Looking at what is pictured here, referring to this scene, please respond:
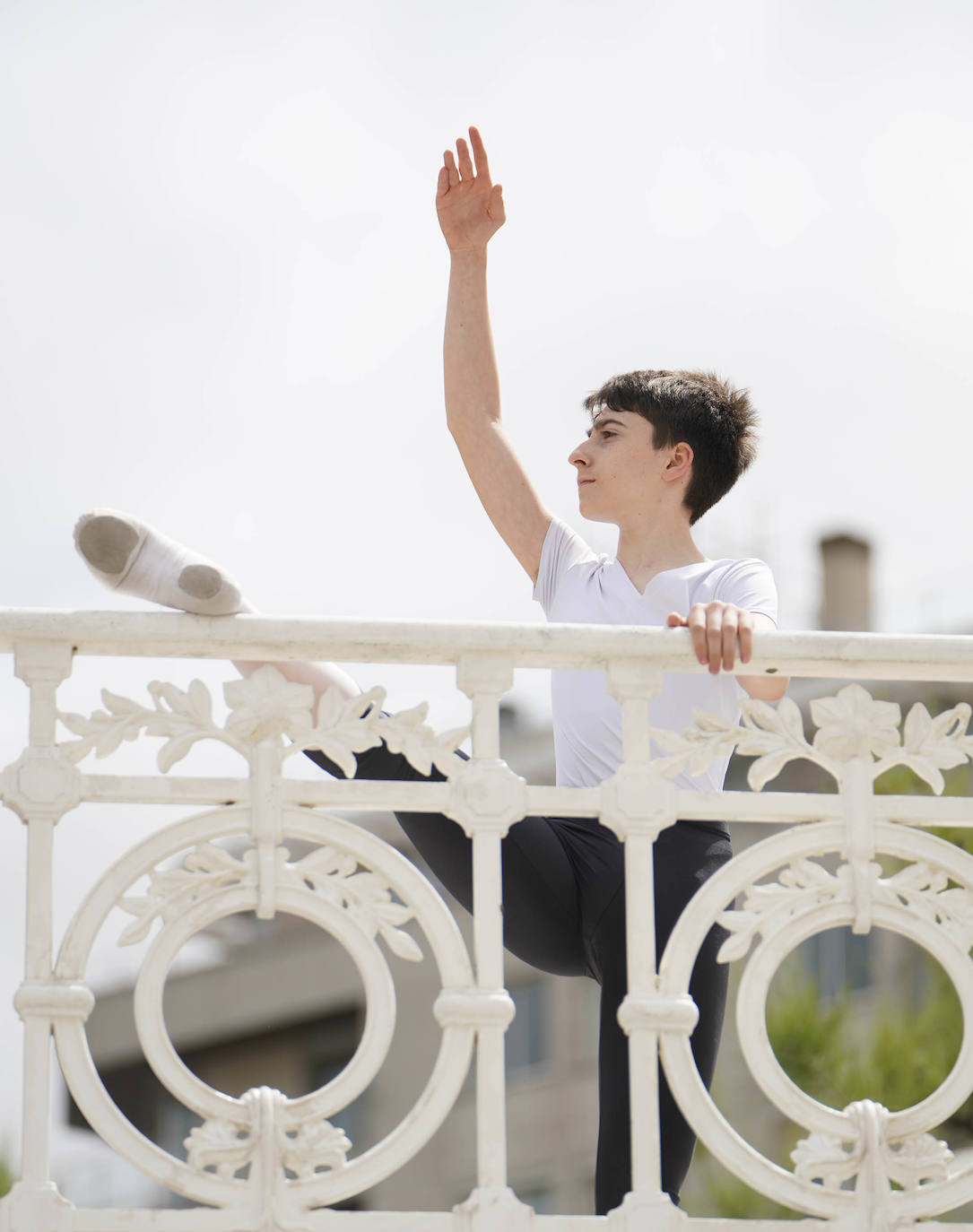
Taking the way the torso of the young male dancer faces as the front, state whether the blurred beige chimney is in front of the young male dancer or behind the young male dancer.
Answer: behind

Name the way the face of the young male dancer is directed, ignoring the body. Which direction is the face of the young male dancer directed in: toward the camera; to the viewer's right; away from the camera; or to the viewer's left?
to the viewer's left

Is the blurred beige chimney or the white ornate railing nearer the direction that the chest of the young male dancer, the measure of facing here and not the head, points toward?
the white ornate railing

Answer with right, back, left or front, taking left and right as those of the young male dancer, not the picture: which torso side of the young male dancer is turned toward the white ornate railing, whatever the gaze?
front

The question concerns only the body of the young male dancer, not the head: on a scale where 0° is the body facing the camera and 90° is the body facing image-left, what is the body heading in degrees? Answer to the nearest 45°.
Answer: approximately 45°
